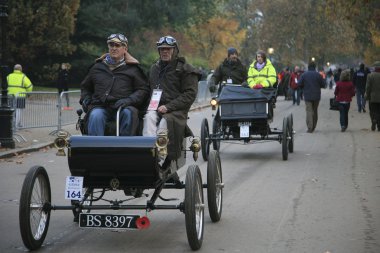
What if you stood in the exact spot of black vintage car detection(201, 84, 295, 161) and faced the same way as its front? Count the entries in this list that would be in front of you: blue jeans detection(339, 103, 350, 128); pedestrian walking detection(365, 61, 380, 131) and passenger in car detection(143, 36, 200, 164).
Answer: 1

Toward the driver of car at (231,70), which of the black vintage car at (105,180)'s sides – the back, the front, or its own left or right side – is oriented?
back

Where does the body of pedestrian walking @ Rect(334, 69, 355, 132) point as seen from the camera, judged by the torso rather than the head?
away from the camera

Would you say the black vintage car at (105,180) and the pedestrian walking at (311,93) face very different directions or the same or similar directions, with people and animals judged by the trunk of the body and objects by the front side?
very different directions

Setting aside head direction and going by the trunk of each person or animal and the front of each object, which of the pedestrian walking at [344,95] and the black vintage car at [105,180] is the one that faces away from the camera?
the pedestrian walking

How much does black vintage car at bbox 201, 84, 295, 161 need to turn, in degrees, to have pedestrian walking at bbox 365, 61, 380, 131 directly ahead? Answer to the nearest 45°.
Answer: approximately 135° to its left

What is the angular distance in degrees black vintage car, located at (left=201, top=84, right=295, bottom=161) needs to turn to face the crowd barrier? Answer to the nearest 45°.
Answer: approximately 135° to its right

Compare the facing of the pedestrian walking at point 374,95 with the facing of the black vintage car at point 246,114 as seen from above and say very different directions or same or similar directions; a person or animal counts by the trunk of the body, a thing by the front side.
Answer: very different directions

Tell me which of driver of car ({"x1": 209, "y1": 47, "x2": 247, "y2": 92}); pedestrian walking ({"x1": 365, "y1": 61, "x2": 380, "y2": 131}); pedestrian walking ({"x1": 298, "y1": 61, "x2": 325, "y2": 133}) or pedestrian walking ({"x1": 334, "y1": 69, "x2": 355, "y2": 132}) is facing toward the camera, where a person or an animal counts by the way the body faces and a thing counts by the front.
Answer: the driver of car
